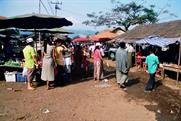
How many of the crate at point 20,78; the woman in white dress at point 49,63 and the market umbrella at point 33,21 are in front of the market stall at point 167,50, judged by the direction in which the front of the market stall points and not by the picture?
3

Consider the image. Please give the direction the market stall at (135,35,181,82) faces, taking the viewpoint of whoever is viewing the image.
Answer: facing the viewer and to the left of the viewer

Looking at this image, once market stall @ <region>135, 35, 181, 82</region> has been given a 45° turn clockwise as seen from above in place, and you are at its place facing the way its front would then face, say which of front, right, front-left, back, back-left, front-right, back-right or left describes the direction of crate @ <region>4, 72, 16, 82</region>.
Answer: front-left

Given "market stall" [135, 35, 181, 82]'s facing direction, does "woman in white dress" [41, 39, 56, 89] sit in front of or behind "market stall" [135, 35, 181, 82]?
in front

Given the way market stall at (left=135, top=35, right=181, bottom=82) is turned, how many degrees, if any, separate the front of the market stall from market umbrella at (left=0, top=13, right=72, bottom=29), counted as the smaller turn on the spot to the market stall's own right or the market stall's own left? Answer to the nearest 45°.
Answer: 0° — it already faces it

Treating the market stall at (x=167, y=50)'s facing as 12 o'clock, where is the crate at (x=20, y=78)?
The crate is roughly at 12 o'clock from the market stall.
